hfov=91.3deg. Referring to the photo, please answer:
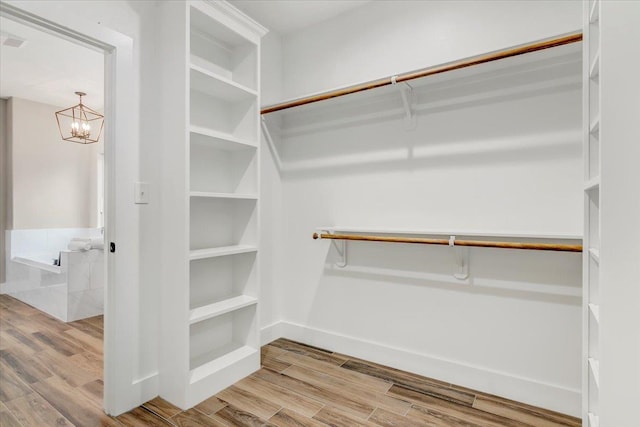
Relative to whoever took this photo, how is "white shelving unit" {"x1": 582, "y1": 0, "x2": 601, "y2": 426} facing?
facing to the left of the viewer

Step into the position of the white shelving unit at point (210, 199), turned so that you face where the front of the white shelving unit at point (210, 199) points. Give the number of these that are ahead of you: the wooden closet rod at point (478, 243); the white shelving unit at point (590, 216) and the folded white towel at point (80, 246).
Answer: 2

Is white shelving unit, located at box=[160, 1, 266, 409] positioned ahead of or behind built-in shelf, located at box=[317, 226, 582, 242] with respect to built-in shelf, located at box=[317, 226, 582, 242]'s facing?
ahead

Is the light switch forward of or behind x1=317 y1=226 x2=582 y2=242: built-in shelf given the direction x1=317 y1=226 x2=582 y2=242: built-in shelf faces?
forward

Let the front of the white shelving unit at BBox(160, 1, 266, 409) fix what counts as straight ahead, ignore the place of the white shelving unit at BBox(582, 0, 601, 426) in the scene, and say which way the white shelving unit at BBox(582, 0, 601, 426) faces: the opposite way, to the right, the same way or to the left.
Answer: the opposite way

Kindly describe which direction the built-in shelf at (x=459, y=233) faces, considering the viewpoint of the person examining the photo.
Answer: facing the viewer and to the left of the viewer

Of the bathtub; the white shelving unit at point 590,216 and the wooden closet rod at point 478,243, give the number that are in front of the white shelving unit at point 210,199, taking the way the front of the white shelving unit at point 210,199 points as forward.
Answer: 2

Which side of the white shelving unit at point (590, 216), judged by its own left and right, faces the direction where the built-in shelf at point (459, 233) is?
front

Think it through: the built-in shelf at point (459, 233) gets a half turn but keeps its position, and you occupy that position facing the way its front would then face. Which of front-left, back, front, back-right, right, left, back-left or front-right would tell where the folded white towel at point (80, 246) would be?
back-left

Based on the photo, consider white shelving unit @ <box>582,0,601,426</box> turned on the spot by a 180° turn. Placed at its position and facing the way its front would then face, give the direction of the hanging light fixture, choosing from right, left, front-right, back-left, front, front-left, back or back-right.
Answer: back

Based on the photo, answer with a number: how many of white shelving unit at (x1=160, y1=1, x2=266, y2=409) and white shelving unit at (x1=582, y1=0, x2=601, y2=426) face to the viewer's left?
1

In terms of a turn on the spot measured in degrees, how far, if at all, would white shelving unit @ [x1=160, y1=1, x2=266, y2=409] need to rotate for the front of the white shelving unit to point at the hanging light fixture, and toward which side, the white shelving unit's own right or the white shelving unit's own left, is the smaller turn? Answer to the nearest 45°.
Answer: approximately 180°

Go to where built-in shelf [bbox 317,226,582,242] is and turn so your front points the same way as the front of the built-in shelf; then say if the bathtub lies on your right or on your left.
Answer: on your right

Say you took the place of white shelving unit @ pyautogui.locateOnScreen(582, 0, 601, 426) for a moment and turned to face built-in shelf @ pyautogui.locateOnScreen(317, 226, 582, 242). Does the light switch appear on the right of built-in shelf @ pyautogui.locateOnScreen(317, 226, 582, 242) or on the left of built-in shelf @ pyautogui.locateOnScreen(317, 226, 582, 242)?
left

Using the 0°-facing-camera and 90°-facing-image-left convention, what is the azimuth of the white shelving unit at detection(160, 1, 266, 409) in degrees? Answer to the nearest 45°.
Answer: approximately 315°

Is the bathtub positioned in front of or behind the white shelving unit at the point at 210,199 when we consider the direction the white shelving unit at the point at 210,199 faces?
behind

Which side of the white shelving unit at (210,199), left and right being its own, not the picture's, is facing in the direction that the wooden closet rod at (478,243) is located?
front
